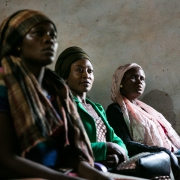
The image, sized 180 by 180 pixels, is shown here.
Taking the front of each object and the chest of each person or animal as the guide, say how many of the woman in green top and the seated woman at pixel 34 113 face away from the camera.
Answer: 0

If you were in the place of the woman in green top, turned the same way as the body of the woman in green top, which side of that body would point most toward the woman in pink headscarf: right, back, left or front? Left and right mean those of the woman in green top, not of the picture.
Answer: left

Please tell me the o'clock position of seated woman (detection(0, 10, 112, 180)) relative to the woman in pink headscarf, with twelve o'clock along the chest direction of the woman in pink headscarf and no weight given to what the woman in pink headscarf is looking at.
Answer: The seated woman is roughly at 2 o'clock from the woman in pink headscarf.

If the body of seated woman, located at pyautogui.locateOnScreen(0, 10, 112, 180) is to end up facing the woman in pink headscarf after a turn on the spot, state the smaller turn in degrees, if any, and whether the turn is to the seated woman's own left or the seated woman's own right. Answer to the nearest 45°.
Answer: approximately 90° to the seated woman's own left

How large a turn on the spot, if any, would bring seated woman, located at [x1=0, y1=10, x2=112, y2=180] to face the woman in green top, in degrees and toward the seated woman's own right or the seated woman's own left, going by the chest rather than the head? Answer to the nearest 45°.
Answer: approximately 135° to the seated woman's own left

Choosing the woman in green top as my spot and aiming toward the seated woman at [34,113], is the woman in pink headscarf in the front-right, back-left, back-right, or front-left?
back-left

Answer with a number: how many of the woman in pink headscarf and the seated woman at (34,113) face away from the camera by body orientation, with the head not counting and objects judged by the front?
0

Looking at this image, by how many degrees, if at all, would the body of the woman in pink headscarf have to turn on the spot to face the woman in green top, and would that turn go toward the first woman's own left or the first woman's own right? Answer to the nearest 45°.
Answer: approximately 90° to the first woman's own right

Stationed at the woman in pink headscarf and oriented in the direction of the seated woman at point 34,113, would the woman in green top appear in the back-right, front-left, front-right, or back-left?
front-right

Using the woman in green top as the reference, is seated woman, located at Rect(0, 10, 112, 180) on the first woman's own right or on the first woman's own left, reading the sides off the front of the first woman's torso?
on the first woman's own right
